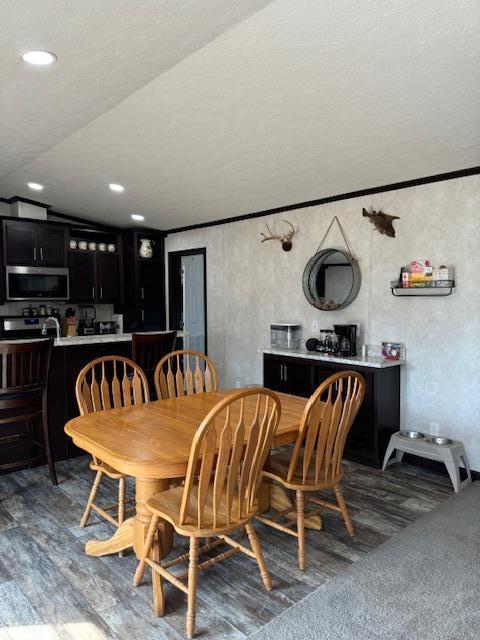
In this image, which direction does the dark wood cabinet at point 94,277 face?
toward the camera

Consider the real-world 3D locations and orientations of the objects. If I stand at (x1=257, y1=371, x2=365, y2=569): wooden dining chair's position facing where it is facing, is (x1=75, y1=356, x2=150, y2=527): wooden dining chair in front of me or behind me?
in front

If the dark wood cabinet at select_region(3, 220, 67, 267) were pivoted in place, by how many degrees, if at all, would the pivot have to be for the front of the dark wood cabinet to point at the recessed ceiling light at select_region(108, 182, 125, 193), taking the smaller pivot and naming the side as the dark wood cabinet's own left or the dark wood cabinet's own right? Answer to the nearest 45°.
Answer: approximately 45° to the dark wood cabinet's own left

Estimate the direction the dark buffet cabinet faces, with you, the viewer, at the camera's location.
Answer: facing the viewer and to the left of the viewer

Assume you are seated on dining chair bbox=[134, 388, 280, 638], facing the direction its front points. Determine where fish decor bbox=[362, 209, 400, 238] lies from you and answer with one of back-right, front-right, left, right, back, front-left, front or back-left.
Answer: right

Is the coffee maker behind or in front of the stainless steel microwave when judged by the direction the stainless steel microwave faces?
in front

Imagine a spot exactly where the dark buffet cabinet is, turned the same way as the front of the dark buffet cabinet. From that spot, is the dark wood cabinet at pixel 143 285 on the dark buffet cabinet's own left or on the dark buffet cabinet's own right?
on the dark buffet cabinet's own right

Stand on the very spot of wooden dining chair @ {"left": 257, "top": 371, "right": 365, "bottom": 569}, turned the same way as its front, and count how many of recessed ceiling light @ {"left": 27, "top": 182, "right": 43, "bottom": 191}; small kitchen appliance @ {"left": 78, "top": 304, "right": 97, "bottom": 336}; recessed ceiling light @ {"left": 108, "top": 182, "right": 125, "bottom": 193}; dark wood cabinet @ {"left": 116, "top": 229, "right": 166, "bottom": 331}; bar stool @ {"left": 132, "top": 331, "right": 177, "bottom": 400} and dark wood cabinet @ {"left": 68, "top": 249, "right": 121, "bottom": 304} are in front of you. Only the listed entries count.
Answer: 6

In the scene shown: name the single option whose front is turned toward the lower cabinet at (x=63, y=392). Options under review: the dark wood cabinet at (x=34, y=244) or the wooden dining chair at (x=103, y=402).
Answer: the dark wood cabinet

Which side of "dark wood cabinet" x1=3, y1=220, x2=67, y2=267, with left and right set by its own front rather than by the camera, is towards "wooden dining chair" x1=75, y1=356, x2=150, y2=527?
front

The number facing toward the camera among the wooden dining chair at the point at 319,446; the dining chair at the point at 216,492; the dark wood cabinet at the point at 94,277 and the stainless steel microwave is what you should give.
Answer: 2

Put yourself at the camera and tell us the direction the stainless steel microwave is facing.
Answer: facing the viewer

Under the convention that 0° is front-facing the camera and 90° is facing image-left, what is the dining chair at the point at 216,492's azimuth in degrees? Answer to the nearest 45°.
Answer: approximately 135°

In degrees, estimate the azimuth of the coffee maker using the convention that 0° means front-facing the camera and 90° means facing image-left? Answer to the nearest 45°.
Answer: approximately 45°

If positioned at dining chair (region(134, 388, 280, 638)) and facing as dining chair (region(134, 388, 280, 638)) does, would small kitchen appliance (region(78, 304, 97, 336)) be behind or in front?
in front

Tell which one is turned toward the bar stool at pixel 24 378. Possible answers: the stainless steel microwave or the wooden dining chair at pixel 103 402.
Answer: the stainless steel microwave

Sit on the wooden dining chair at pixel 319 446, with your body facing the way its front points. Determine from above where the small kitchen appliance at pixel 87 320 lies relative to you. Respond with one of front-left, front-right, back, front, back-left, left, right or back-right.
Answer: front
